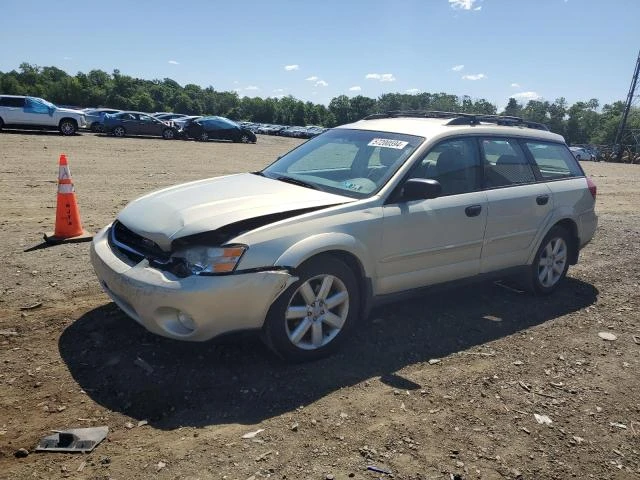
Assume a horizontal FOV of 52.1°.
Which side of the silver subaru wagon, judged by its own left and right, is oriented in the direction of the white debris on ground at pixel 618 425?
left

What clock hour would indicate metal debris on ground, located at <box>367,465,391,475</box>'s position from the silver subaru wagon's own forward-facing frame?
The metal debris on ground is roughly at 10 o'clock from the silver subaru wagon.

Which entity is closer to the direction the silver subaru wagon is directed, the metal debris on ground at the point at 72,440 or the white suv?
the metal debris on ground

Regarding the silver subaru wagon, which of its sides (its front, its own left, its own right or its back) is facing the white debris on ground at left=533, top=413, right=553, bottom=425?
left

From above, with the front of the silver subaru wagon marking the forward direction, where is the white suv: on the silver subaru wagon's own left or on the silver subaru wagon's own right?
on the silver subaru wagon's own right

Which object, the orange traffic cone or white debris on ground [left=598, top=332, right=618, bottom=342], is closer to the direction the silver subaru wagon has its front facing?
the orange traffic cone

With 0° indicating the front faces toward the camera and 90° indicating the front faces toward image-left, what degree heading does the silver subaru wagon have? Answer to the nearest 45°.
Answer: approximately 45°

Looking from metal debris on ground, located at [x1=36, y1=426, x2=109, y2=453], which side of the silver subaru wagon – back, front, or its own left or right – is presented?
front
